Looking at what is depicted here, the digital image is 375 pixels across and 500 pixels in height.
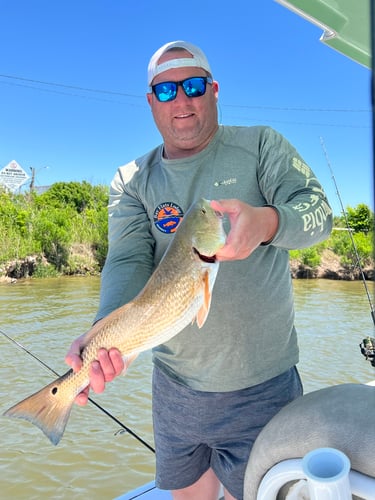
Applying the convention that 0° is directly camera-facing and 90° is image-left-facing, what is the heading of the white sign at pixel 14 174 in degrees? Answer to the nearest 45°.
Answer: approximately 0°

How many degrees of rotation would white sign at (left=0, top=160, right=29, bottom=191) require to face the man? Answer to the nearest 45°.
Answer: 0° — it already faces them
